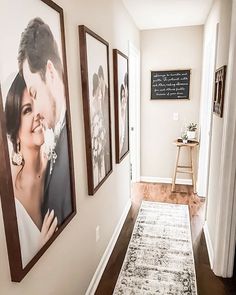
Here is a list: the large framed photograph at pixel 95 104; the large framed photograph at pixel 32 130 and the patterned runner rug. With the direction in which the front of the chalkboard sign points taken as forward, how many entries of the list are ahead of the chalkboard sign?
3

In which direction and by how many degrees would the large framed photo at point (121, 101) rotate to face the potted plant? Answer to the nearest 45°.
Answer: approximately 45° to its left

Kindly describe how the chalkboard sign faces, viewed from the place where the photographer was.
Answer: facing the viewer

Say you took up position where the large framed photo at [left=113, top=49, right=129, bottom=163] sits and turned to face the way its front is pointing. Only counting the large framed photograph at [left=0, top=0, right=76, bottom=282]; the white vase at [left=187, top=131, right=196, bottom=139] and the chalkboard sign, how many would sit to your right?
1

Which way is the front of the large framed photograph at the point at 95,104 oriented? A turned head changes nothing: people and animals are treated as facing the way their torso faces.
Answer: to the viewer's right

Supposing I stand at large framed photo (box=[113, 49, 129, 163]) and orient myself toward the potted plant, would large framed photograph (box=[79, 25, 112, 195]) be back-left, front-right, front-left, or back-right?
back-right

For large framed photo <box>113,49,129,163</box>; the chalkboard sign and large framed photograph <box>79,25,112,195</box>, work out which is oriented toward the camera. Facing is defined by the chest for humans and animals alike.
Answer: the chalkboard sign

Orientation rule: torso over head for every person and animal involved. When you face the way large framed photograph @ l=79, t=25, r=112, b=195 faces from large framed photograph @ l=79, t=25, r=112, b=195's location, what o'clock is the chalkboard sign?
The chalkboard sign is roughly at 10 o'clock from the large framed photograph.

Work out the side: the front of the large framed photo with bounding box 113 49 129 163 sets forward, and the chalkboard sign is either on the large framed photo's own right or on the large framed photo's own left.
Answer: on the large framed photo's own left

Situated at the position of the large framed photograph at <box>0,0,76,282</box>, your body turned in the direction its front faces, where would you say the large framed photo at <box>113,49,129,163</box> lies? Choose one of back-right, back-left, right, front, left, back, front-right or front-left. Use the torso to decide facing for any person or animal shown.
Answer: left

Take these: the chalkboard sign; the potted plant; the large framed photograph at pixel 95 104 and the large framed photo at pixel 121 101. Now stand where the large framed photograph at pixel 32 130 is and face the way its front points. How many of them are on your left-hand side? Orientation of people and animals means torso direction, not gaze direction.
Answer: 4

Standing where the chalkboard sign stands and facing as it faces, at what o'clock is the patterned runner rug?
The patterned runner rug is roughly at 12 o'clock from the chalkboard sign.

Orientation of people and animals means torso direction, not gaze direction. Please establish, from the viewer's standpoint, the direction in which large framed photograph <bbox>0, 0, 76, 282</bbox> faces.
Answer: facing the viewer and to the right of the viewer

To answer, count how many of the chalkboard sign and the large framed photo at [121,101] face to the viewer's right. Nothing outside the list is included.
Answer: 1

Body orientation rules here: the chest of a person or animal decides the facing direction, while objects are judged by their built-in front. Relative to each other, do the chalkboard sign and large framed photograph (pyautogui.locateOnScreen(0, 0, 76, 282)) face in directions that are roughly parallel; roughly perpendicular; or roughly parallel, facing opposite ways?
roughly perpendicular

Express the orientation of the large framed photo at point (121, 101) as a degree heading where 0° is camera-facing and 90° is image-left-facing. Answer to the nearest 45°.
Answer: approximately 270°
